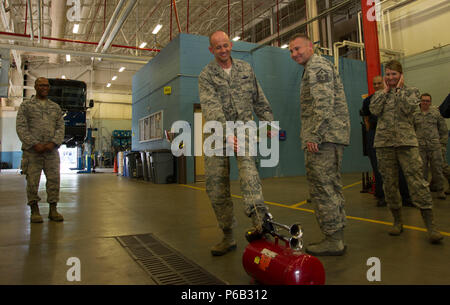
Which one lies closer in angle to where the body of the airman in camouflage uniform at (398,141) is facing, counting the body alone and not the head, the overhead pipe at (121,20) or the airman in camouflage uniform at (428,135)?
the overhead pipe

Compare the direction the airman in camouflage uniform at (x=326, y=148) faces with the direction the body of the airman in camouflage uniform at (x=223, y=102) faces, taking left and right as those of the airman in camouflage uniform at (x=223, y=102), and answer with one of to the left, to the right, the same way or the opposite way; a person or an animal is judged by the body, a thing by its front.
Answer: to the right

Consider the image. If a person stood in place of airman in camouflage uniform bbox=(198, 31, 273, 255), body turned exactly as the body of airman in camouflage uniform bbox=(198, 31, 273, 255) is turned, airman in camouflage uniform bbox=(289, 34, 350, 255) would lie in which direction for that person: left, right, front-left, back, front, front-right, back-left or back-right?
left

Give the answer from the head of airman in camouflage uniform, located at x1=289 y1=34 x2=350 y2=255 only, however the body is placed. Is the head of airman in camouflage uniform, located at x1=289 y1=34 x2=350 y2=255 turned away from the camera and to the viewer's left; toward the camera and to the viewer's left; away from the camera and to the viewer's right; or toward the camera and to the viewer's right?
toward the camera and to the viewer's left

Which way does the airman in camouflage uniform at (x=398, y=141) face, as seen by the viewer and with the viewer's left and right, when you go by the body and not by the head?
facing the viewer

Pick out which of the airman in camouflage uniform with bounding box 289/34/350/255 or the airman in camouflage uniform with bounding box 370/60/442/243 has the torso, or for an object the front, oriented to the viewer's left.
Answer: the airman in camouflage uniform with bounding box 289/34/350/255

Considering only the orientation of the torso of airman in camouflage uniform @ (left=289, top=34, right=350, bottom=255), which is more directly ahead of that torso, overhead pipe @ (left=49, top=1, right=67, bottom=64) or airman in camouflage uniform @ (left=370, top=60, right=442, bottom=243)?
the overhead pipe

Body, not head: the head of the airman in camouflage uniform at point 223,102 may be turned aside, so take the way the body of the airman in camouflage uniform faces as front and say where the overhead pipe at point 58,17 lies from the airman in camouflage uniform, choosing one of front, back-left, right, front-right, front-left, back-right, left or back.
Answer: back-right

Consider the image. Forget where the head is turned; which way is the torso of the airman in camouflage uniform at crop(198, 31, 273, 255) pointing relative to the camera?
toward the camera

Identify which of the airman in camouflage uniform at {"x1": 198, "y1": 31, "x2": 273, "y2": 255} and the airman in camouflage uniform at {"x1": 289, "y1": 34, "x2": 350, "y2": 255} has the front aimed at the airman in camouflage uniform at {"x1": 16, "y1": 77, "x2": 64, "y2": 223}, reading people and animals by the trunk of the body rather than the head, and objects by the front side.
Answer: the airman in camouflage uniform at {"x1": 289, "y1": 34, "x2": 350, "y2": 255}

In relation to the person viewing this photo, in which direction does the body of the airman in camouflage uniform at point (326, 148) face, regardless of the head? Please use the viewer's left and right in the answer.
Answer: facing to the left of the viewer

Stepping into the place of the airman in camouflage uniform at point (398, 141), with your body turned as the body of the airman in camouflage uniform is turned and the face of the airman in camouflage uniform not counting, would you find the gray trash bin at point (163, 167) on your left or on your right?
on your right
